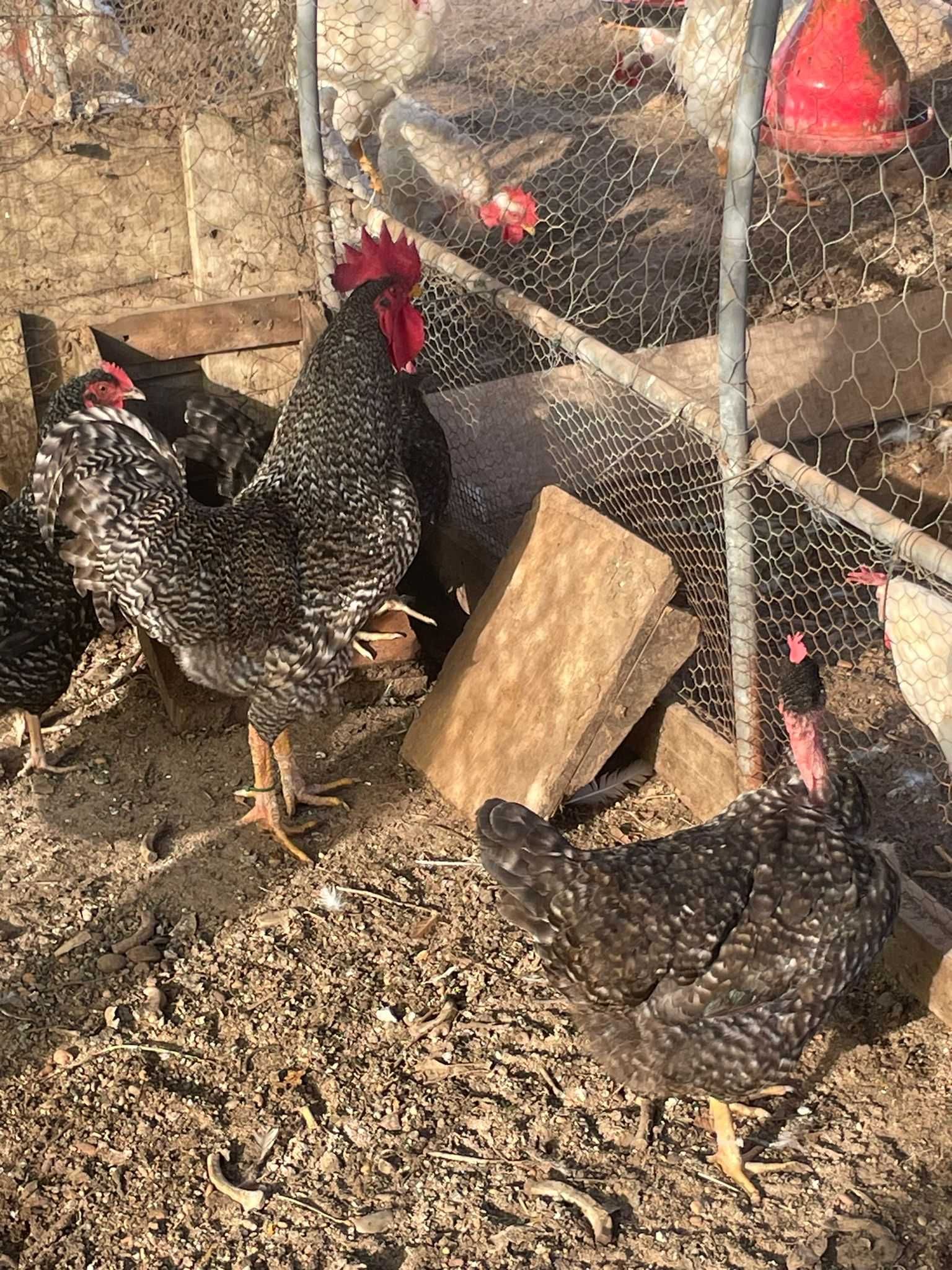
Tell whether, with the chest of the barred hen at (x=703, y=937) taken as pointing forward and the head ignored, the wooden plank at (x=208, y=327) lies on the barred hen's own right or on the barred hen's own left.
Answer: on the barred hen's own left

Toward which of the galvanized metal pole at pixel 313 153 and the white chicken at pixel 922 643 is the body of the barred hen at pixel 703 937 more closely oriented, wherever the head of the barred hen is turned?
the white chicken

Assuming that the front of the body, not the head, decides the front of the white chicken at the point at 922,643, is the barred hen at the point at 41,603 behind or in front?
in front

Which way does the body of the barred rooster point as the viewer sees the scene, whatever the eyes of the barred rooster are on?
to the viewer's right

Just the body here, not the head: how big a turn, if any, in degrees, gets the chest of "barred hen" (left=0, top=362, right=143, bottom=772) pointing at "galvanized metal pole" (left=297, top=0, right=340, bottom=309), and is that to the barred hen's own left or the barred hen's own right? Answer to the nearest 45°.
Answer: approximately 45° to the barred hen's own left

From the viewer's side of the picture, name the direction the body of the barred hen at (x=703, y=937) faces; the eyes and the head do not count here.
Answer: to the viewer's right

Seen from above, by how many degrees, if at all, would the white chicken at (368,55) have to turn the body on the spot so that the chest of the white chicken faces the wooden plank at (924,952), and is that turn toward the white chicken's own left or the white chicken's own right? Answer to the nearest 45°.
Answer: approximately 90° to the white chicken's own right

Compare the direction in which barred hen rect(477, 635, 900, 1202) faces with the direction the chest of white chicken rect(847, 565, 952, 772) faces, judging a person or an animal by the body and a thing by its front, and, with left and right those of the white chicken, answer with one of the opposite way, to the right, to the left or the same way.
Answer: the opposite way

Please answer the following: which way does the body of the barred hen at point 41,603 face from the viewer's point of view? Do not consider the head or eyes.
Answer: to the viewer's right

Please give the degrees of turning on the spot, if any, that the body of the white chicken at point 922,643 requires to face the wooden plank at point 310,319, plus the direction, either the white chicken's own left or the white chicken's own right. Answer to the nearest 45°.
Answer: approximately 45° to the white chicken's own right

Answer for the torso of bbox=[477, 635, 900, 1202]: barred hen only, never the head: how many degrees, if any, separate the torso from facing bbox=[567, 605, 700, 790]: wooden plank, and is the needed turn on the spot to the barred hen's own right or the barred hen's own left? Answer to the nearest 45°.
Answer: approximately 90° to the barred hen's own left

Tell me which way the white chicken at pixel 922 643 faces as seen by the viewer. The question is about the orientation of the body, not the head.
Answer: to the viewer's left

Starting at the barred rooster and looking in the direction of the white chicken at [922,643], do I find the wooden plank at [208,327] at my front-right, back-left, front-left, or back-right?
back-left
